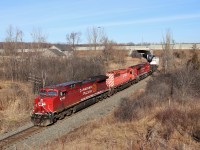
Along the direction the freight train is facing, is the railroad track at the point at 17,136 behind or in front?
in front

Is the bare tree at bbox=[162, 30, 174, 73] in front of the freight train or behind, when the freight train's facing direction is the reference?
behind

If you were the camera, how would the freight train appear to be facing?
facing the viewer and to the left of the viewer

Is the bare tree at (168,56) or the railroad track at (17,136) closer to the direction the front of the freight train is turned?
the railroad track
